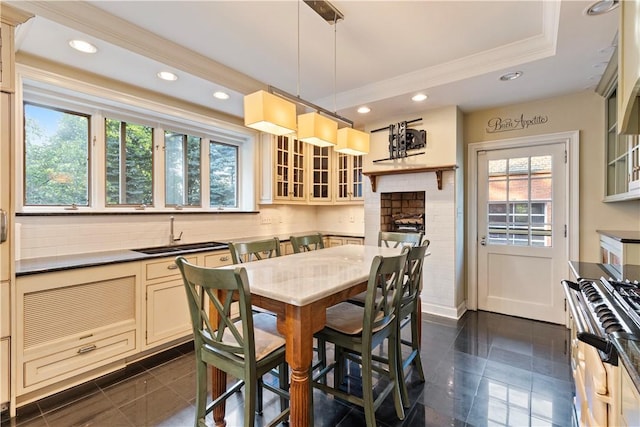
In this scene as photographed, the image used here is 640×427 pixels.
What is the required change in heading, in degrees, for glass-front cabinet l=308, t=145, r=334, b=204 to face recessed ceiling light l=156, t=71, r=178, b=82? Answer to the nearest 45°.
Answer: approximately 45° to its right

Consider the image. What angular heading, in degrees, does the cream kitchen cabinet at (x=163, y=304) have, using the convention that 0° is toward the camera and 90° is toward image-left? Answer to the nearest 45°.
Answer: approximately 315°

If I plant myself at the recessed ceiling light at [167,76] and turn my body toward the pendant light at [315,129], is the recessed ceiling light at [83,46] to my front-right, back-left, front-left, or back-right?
back-right

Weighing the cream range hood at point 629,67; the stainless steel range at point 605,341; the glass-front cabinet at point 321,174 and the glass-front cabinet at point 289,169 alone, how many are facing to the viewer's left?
2

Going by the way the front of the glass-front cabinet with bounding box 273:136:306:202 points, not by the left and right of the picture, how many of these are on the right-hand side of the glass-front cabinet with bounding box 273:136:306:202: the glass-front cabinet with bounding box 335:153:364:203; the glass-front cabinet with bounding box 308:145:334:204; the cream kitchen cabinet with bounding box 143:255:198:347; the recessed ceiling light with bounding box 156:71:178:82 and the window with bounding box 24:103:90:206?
3

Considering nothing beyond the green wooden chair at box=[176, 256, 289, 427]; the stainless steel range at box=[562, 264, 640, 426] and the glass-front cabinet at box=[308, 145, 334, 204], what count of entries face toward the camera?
1

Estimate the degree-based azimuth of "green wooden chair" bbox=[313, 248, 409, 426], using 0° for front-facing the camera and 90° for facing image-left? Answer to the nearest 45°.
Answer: approximately 135°

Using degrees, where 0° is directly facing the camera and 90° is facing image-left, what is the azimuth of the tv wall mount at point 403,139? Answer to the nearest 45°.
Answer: approximately 45°

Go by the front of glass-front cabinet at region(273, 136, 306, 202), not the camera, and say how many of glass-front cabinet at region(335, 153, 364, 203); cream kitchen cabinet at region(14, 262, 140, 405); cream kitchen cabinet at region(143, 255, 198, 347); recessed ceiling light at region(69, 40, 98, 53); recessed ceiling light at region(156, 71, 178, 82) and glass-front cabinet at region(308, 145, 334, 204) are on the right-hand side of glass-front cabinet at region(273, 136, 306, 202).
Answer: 4

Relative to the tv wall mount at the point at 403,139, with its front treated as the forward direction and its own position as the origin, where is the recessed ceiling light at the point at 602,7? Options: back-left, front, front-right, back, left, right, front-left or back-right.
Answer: left

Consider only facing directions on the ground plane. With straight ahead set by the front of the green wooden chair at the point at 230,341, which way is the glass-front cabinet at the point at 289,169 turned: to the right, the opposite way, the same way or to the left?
to the right
